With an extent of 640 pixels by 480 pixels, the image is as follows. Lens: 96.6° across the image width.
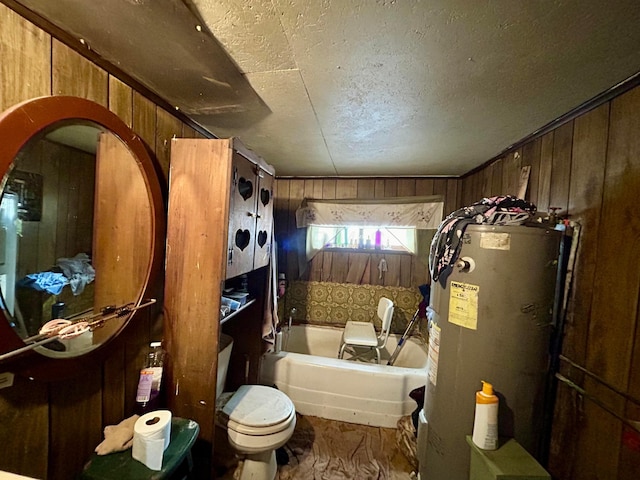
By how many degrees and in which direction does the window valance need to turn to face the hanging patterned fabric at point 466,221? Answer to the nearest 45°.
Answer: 0° — it already faces it

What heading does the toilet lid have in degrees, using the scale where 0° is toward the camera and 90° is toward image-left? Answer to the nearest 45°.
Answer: approximately 315°

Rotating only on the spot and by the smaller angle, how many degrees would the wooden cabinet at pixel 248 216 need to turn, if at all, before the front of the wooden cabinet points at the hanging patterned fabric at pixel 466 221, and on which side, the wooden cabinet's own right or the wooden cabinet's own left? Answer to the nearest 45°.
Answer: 0° — it already faces it

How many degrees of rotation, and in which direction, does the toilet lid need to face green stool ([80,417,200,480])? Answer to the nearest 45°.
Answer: approximately 90° to its right

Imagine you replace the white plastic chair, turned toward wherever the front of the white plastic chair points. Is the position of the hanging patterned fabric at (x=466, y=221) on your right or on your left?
on your left

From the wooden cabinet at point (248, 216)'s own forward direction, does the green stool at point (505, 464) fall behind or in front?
in front

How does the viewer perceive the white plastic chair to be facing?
facing to the left of the viewer

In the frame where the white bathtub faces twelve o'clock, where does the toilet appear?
The toilet is roughly at 1 o'clock from the white bathtub.

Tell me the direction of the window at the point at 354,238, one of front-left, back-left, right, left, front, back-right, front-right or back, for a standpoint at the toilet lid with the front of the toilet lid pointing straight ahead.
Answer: left

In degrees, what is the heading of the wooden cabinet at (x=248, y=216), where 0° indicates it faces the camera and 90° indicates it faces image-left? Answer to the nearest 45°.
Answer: approximately 315°

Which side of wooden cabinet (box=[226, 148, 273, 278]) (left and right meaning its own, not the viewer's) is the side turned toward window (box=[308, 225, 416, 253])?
left

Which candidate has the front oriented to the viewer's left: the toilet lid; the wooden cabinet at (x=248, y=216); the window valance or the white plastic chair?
the white plastic chair

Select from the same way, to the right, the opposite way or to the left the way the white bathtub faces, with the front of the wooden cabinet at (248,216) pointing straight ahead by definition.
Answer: to the right

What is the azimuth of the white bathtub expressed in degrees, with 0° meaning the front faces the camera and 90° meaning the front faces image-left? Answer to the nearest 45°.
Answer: approximately 0°

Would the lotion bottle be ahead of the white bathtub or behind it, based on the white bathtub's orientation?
ahead
